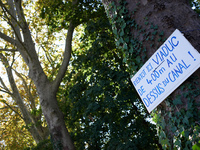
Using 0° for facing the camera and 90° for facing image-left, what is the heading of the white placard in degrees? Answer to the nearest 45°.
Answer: approximately 0°

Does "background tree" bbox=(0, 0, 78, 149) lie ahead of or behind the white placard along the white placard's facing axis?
behind
